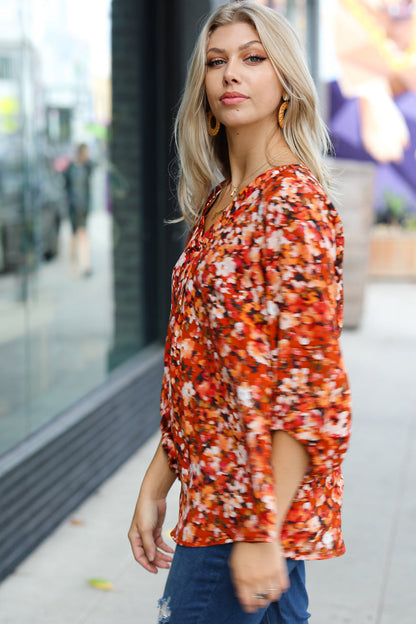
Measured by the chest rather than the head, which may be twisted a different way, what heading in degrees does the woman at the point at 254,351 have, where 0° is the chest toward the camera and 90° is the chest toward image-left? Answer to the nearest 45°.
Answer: approximately 45°

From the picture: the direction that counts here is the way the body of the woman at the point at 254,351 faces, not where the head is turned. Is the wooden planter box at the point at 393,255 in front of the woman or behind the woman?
behind

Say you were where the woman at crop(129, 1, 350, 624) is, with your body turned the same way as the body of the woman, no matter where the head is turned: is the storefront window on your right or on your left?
on your right
